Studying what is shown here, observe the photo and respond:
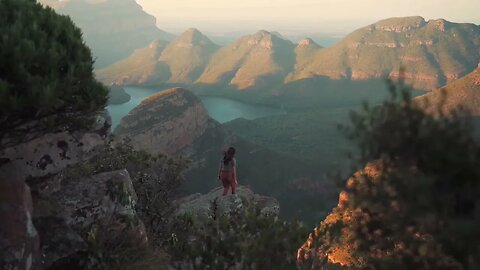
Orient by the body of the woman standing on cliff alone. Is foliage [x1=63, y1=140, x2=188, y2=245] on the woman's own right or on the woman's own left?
on the woman's own left

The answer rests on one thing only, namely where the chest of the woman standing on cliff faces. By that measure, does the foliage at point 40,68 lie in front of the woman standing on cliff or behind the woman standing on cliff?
behind

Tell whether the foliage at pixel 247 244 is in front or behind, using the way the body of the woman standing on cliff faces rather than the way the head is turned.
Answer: behind

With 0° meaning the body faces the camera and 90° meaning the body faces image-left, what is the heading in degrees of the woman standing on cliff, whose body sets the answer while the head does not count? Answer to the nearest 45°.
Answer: approximately 180°
